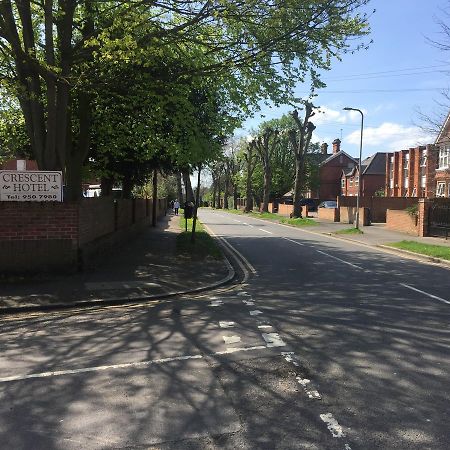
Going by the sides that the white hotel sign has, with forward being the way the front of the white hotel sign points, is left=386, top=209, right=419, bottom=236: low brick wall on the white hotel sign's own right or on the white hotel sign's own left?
on the white hotel sign's own left

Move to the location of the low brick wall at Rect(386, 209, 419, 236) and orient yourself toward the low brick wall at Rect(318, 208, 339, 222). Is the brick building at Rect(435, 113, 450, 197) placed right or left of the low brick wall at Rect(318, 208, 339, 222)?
right

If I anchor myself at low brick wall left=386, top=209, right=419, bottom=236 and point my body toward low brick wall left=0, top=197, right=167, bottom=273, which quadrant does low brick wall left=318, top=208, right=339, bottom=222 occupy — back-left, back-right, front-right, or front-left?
back-right

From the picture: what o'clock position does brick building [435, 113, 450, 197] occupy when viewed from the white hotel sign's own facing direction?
The brick building is roughly at 8 o'clock from the white hotel sign.

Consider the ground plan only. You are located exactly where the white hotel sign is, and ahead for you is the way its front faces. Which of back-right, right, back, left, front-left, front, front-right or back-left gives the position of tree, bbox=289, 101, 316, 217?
back-left

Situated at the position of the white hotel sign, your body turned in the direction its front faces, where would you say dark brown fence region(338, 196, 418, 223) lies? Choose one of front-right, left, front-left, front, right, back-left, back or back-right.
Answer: back-left

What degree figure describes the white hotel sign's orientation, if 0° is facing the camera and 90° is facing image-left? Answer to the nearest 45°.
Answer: approximately 0°

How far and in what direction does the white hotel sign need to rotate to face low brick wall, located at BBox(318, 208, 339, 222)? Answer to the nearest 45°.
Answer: approximately 135° to its left
